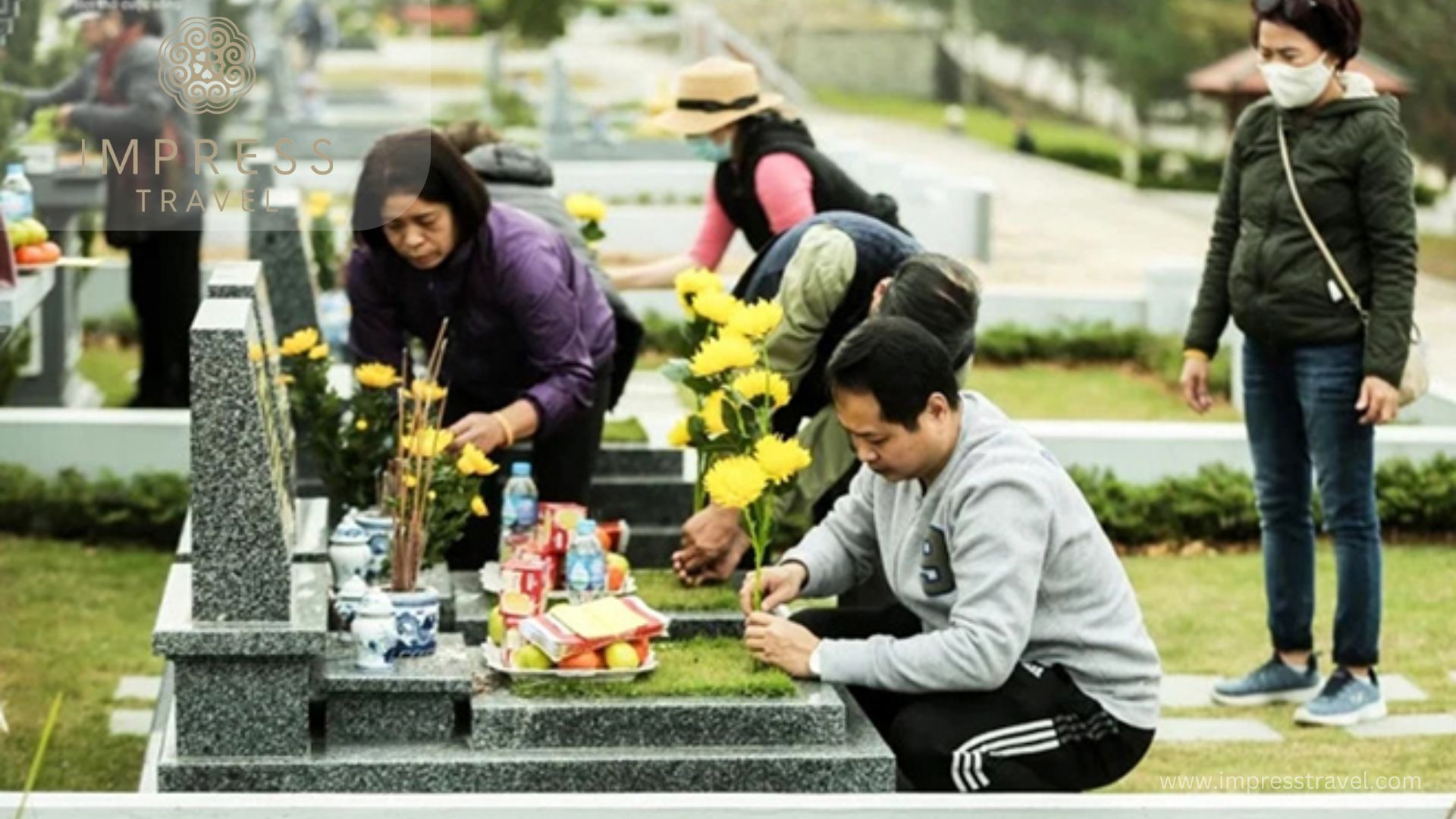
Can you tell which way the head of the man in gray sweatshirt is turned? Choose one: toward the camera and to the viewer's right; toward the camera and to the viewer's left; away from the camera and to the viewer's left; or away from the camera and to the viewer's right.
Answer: toward the camera and to the viewer's left

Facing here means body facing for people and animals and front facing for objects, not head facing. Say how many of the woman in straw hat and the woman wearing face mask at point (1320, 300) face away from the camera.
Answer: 0

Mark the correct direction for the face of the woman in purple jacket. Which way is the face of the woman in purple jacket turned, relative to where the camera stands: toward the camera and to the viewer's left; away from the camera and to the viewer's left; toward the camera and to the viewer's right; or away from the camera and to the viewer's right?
toward the camera and to the viewer's left

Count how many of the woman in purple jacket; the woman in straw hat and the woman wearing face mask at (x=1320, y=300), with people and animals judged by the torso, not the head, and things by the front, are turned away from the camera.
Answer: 0

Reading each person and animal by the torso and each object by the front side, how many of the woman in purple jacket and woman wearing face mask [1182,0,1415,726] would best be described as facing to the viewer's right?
0

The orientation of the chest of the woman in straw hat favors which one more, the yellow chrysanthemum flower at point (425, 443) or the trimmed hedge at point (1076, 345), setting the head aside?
the yellow chrysanthemum flower

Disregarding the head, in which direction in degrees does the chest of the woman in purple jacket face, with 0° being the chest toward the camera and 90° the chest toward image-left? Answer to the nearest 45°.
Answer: approximately 45°

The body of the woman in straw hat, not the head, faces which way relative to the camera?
to the viewer's left

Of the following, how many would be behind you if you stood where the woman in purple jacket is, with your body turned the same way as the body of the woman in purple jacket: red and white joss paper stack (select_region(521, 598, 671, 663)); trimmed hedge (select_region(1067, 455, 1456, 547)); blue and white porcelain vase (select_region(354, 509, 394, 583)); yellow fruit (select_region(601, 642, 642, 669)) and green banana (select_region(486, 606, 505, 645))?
1

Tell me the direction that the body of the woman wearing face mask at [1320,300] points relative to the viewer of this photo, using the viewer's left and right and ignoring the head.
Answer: facing the viewer and to the left of the viewer

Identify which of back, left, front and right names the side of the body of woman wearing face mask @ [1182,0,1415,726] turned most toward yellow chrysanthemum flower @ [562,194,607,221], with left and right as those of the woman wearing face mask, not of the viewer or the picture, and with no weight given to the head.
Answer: right
